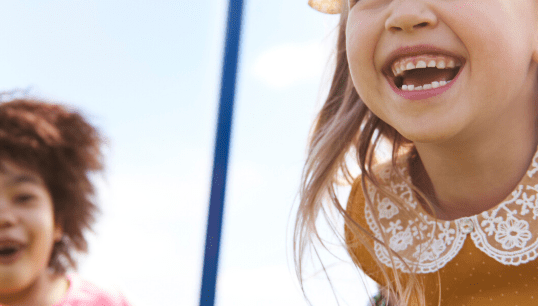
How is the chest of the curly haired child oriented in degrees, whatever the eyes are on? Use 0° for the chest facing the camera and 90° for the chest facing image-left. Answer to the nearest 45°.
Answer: approximately 45°

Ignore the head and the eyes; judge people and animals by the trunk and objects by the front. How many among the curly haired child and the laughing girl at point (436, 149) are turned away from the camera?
0

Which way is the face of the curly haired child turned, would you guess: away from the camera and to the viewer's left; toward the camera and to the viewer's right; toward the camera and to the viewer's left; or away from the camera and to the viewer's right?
toward the camera and to the viewer's left
